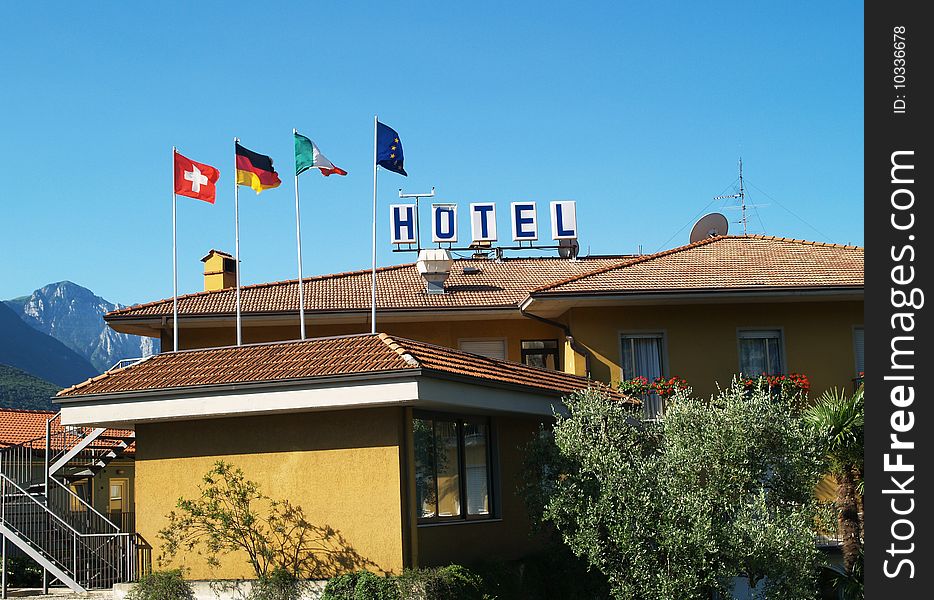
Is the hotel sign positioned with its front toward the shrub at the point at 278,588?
yes

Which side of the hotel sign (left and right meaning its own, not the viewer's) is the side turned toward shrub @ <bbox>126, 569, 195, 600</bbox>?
front

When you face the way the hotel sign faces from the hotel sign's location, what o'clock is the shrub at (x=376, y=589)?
The shrub is roughly at 12 o'clock from the hotel sign.

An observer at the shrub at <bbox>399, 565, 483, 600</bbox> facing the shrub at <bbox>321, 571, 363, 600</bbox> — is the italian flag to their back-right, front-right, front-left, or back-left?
front-right

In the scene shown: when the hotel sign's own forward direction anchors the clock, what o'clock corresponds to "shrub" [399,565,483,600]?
The shrub is roughly at 12 o'clock from the hotel sign.

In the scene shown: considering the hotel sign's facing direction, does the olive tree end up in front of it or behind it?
in front

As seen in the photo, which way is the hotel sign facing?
toward the camera

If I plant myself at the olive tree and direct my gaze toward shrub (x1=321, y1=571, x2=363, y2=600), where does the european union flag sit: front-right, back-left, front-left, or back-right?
front-right

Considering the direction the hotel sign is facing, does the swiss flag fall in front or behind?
in front

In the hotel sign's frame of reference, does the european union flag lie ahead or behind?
ahead

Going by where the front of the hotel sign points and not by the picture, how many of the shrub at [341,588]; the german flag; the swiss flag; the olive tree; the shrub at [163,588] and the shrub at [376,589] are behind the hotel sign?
0
